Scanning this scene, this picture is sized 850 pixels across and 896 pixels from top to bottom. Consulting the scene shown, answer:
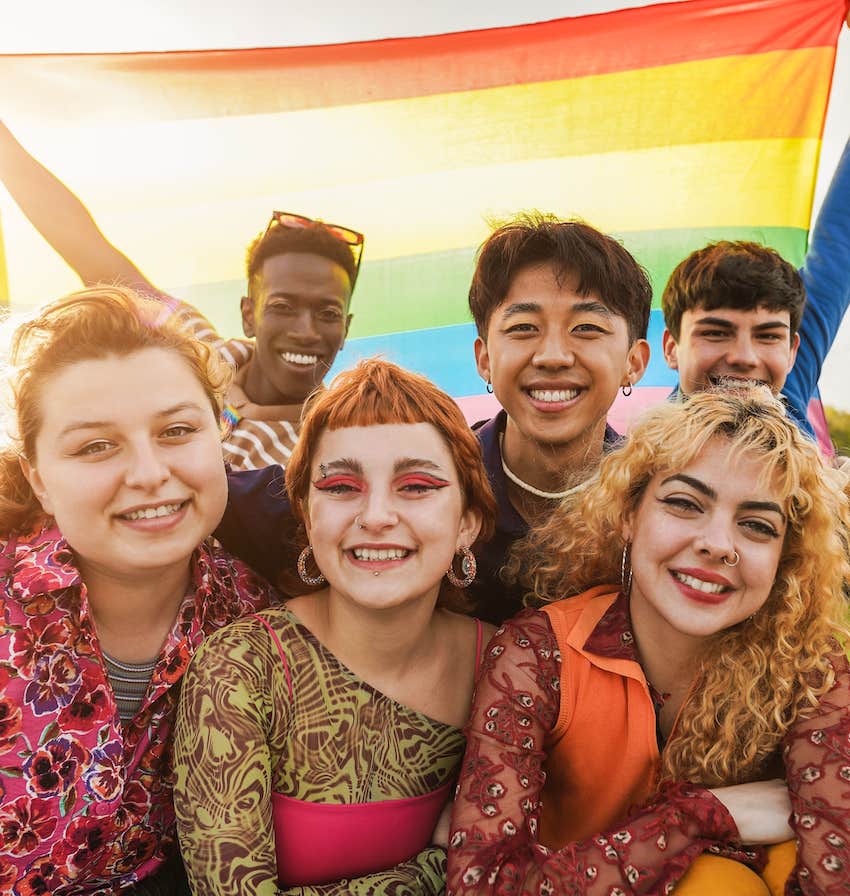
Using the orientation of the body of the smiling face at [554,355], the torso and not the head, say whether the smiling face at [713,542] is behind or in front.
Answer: in front

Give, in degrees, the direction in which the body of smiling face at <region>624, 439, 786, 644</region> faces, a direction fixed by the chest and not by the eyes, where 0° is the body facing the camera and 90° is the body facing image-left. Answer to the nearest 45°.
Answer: approximately 0°

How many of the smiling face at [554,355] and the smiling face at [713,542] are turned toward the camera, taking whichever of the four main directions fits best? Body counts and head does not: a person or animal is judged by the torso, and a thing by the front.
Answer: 2

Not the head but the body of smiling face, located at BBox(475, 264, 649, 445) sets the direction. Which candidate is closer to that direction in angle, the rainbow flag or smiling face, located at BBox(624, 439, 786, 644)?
the smiling face

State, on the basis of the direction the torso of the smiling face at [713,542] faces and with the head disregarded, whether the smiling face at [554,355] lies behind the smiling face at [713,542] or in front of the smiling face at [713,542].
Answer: behind

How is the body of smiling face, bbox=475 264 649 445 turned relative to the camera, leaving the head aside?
toward the camera
